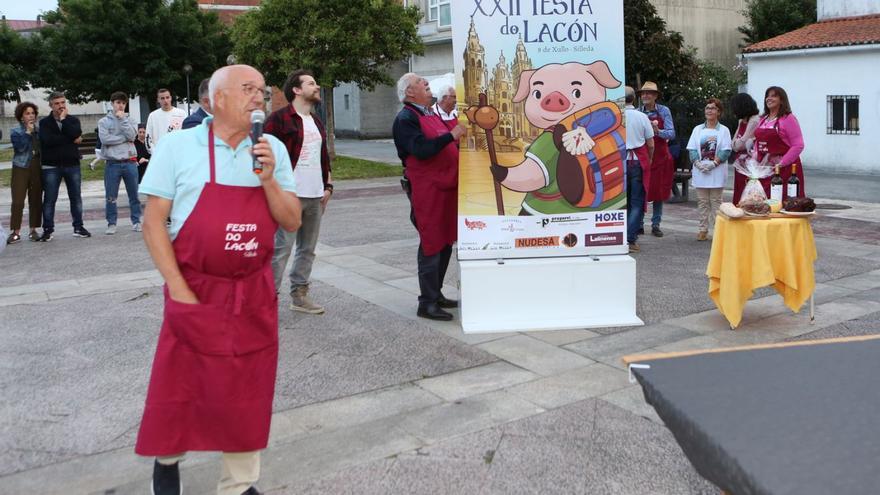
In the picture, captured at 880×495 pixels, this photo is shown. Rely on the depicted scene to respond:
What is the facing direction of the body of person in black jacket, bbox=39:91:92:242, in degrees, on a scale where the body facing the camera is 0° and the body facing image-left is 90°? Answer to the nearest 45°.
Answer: approximately 0°

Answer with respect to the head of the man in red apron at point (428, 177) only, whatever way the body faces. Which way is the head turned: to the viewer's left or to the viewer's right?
to the viewer's right

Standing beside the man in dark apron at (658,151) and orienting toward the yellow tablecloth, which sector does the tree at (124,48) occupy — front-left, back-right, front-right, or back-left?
back-right

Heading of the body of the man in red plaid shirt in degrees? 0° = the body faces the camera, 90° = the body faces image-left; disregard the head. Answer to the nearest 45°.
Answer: approximately 315°

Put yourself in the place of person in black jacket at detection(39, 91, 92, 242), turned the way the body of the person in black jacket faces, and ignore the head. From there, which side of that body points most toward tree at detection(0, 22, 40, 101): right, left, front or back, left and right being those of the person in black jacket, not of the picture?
back

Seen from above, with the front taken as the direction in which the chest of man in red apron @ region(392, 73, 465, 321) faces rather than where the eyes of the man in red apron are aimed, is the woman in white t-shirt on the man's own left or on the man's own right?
on the man's own left

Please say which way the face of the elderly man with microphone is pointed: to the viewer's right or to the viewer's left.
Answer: to the viewer's right

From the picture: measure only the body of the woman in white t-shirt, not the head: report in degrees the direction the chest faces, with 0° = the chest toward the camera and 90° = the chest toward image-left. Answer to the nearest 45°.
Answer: approximately 0°
